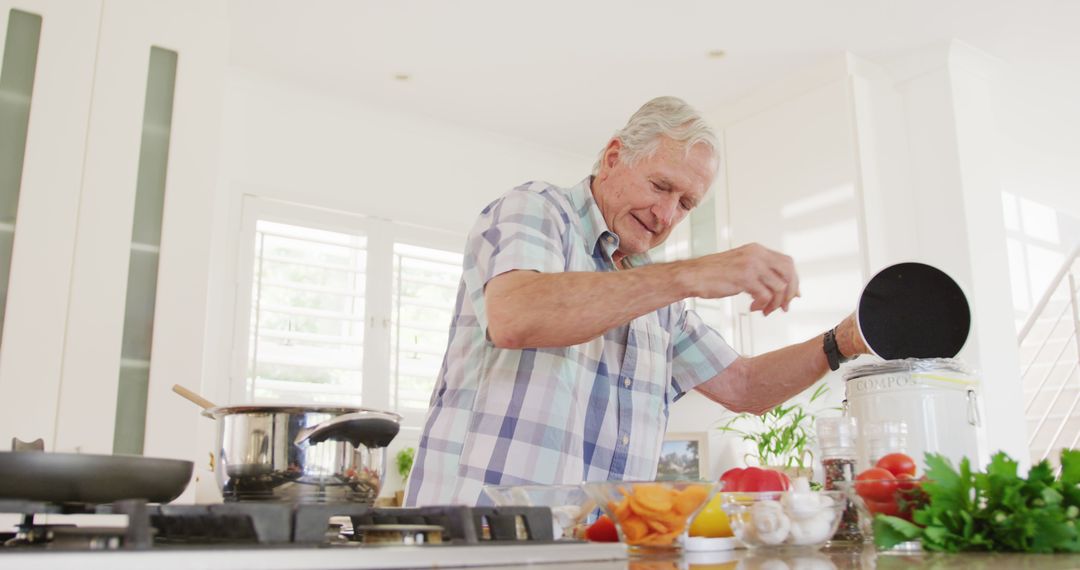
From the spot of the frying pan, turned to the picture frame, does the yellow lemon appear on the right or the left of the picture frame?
right

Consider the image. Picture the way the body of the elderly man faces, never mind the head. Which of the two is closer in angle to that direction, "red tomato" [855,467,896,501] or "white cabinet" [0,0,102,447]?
the red tomato

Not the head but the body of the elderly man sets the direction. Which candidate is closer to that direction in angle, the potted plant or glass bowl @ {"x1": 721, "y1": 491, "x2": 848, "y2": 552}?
the glass bowl
